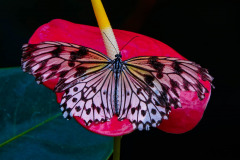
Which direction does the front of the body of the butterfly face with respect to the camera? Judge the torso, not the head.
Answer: away from the camera
